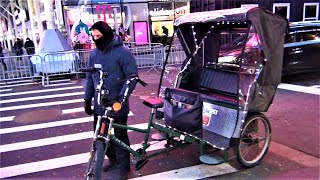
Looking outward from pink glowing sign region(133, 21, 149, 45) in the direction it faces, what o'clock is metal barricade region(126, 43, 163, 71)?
The metal barricade is roughly at 12 o'clock from the pink glowing sign.

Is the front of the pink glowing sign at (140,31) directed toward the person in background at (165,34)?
no

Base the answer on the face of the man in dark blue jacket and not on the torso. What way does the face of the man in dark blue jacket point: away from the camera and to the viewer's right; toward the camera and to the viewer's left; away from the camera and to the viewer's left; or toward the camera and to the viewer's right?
toward the camera and to the viewer's left

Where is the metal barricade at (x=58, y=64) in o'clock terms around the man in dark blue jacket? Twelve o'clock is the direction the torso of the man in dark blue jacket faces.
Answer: The metal barricade is roughly at 4 o'clock from the man in dark blue jacket.

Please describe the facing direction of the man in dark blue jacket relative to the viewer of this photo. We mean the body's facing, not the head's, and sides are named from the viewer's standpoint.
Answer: facing the viewer and to the left of the viewer

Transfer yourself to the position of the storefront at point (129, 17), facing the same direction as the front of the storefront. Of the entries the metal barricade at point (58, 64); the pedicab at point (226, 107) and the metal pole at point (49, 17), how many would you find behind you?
0

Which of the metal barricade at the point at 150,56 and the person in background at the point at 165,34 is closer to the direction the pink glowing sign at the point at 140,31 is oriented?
the metal barricade

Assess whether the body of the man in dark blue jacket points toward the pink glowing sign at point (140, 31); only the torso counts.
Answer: no

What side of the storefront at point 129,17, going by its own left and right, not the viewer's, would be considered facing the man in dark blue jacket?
front

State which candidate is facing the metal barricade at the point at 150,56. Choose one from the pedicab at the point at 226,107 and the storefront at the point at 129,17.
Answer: the storefront

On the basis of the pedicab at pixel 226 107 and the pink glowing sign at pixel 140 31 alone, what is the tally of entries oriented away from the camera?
0

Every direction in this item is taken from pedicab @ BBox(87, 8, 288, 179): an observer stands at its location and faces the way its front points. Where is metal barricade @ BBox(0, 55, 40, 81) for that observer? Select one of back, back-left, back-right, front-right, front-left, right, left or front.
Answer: right

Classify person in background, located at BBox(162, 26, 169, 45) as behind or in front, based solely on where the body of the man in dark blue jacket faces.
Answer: behind

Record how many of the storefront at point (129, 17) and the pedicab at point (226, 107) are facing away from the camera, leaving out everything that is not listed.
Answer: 0

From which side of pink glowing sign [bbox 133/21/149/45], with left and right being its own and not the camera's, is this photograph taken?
front

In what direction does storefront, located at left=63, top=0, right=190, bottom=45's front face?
toward the camera

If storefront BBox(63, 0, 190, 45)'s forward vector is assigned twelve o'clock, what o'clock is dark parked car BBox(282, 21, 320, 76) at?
The dark parked car is roughly at 11 o'clock from the storefront.
